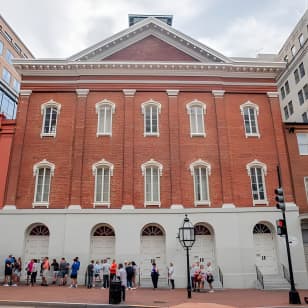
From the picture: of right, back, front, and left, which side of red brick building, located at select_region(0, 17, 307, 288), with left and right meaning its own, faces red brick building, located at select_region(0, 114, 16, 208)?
right

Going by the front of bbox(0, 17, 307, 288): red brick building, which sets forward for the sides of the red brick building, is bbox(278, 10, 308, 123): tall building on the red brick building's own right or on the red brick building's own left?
on the red brick building's own left
